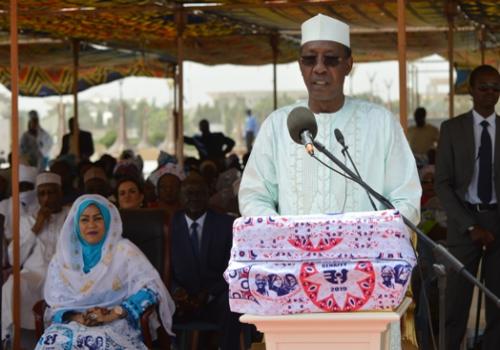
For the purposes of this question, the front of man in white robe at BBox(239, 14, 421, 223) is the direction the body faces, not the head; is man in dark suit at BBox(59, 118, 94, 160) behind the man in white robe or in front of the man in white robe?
behind

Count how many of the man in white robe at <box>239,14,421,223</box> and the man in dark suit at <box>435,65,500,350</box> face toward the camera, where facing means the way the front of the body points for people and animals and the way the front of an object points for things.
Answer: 2

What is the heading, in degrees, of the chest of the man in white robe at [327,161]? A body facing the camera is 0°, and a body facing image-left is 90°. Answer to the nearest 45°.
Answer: approximately 0°

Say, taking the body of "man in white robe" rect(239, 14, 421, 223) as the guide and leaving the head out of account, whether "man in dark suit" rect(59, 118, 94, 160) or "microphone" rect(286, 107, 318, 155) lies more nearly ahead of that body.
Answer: the microphone

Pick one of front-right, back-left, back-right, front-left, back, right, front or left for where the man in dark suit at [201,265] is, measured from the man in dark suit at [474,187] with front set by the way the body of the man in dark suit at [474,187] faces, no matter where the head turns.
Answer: right

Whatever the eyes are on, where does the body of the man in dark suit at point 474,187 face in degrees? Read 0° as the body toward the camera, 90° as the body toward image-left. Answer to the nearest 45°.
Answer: approximately 0°
